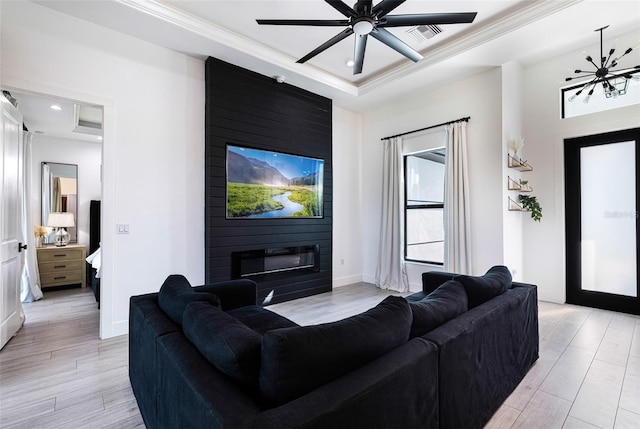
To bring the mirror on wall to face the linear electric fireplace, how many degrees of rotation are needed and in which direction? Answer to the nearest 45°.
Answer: approximately 45° to its left

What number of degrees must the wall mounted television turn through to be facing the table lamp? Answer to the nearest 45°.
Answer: approximately 135° to its right

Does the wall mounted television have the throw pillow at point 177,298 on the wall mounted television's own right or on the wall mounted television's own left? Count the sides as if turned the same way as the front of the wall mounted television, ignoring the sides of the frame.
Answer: on the wall mounted television's own right

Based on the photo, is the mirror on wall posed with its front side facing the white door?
yes

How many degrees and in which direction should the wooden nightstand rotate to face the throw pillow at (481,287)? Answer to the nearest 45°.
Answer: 0° — it already faces it

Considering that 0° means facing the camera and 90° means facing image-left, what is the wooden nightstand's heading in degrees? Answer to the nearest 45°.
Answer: approximately 0°

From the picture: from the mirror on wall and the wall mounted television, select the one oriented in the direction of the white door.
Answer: the mirror on wall

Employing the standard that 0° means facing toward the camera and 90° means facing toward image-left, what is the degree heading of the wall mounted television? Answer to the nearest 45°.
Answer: approximately 315°
